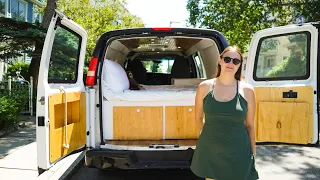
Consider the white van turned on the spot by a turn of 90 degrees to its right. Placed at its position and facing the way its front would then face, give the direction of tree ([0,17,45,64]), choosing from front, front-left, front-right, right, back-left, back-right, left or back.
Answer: back-left

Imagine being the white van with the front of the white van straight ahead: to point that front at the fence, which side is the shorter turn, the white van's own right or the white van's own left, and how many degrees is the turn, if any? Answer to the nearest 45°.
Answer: approximately 45° to the white van's own left

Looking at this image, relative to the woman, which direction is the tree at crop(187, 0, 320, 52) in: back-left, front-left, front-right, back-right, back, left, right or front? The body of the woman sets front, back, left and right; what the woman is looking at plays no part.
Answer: back

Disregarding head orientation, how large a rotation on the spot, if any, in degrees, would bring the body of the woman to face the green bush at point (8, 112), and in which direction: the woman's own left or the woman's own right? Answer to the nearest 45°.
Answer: approximately 135° to the woman's own right

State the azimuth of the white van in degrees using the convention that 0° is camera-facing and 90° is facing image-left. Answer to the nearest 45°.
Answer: approximately 180°

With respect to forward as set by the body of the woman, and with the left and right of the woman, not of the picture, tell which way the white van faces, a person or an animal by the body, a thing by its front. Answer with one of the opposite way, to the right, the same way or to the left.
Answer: the opposite way

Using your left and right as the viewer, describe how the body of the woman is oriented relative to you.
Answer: facing the viewer

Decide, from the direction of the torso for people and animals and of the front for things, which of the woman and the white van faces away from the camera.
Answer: the white van
